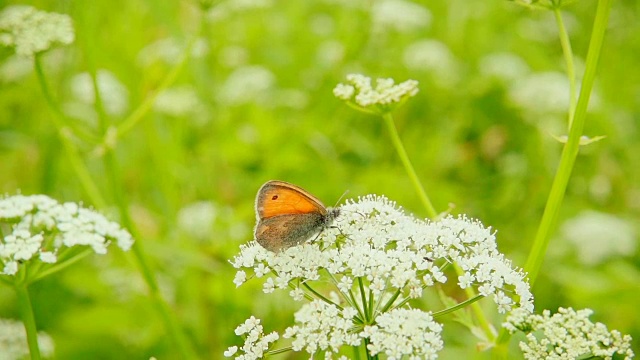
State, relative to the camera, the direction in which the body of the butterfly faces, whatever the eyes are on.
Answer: to the viewer's right

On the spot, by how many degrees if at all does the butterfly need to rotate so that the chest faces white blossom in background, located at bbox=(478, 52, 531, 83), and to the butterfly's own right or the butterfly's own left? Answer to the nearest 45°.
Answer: approximately 45° to the butterfly's own left

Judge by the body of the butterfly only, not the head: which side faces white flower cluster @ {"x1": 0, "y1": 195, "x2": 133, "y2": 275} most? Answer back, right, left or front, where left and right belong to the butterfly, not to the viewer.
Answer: back
